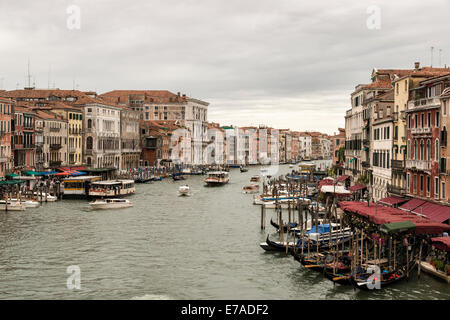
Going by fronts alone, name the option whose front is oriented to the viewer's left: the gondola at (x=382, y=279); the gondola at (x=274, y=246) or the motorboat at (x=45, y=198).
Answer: the gondola at (x=274, y=246)

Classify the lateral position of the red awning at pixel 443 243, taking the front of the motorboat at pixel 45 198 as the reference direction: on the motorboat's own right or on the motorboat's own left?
on the motorboat's own right

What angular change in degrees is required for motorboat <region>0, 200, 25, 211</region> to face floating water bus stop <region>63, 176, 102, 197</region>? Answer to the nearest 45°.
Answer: approximately 45° to its left

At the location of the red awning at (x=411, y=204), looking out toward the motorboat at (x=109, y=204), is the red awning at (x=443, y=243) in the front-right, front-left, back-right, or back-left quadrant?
back-left

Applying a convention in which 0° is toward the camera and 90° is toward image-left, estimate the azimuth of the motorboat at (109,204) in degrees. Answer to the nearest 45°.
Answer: approximately 90°

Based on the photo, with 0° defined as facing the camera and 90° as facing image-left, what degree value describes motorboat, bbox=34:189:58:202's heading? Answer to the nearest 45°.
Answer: approximately 270°

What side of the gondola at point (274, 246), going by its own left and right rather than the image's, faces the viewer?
left

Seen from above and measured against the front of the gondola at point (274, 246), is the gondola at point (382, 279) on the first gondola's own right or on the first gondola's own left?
on the first gondola's own left

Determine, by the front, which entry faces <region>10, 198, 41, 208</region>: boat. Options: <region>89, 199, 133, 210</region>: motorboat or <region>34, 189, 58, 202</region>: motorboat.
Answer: <region>89, 199, 133, 210</region>: motorboat
